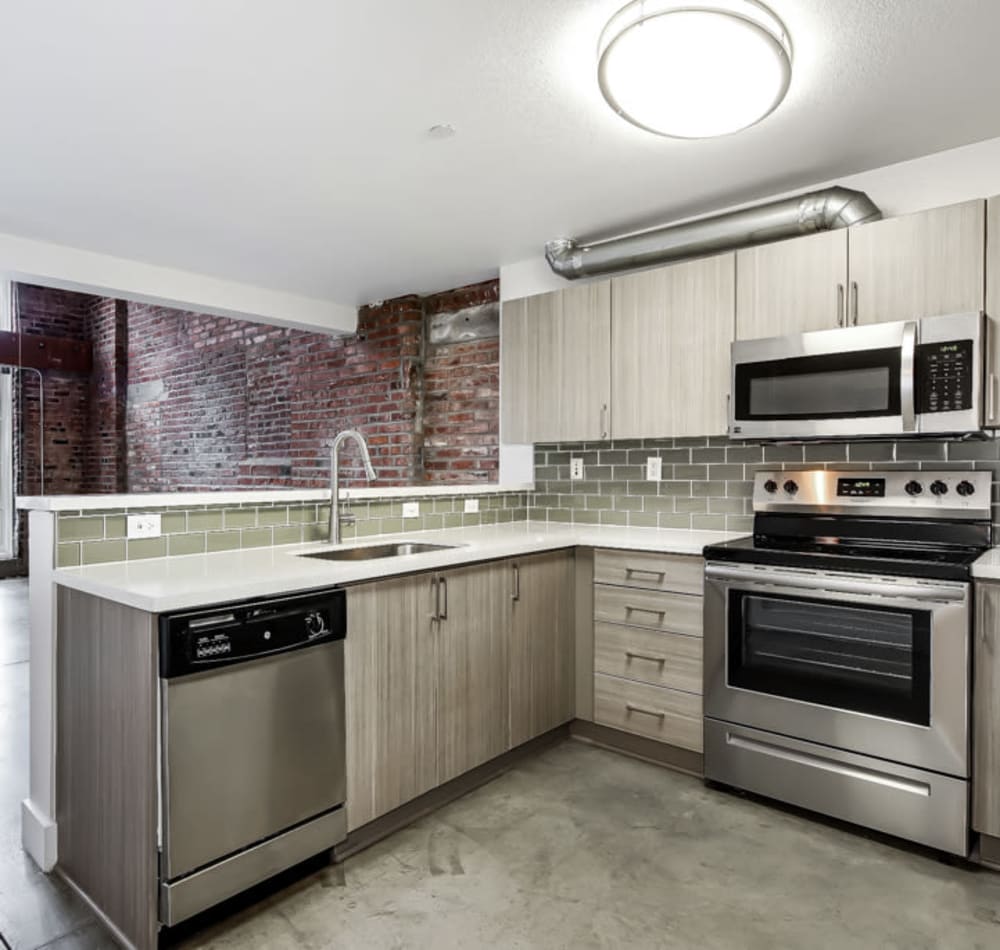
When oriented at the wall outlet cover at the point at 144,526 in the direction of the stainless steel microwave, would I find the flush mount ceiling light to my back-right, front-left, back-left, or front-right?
front-right

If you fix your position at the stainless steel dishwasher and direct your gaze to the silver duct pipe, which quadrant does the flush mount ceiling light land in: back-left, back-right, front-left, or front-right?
front-right

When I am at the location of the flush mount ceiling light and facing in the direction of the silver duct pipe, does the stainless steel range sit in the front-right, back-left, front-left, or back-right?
front-right

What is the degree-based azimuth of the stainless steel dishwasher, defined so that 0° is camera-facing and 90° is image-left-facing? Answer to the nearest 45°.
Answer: approximately 315°

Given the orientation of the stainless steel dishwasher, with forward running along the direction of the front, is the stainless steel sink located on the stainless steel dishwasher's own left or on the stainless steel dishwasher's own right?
on the stainless steel dishwasher's own left
